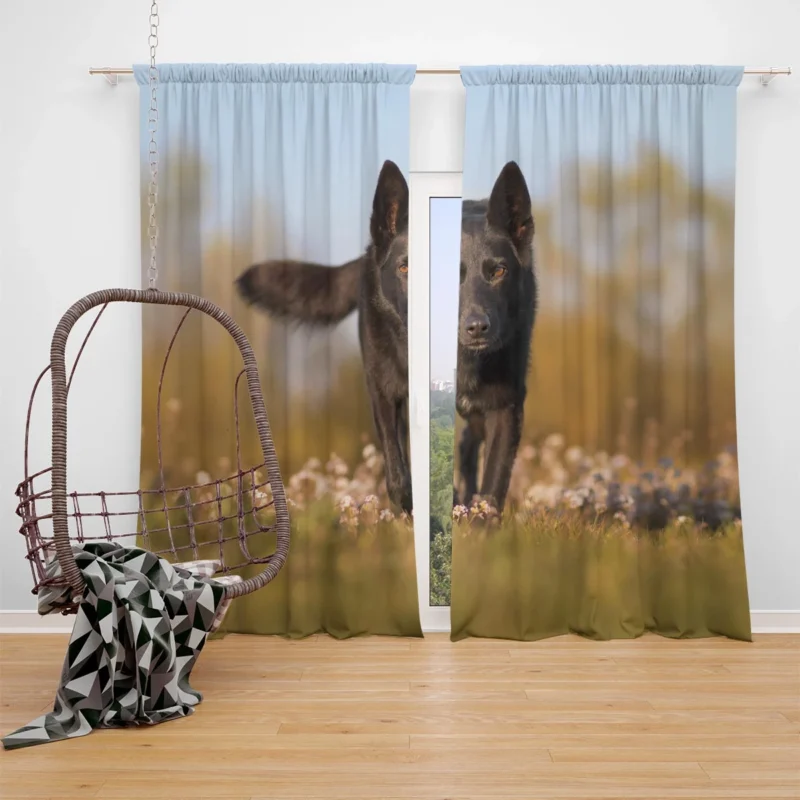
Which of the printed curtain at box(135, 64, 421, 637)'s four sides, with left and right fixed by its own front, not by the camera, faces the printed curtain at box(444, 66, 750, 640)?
left

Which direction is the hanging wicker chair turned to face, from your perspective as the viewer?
facing the viewer and to the right of the viewer

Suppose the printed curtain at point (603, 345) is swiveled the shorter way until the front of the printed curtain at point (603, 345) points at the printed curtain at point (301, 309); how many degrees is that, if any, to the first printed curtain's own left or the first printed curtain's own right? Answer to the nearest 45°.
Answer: approximately 90° to the first printed curtain's own right

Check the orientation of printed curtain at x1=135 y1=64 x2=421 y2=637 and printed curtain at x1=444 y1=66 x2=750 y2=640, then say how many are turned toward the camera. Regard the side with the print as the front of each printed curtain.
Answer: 2

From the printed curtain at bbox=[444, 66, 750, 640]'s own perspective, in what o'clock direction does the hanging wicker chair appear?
The hanging wicker chair is roughly at 2 o'clock from the printed curtain.

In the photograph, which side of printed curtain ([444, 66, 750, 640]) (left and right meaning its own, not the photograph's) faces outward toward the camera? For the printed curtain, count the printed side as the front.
front

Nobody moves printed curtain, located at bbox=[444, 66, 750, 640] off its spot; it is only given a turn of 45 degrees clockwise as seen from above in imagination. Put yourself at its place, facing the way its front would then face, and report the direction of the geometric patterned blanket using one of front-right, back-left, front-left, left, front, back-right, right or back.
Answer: front

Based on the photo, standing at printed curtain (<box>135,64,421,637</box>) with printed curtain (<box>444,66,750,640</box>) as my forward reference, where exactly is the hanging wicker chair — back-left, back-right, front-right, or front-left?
back-right

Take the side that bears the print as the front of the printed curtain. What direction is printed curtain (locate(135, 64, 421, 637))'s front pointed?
toward the camera
